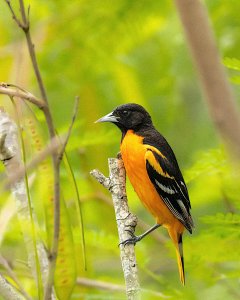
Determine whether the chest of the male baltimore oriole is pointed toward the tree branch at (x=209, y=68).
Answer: no

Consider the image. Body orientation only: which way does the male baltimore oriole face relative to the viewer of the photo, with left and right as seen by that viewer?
facing to the left of the viewer
